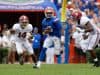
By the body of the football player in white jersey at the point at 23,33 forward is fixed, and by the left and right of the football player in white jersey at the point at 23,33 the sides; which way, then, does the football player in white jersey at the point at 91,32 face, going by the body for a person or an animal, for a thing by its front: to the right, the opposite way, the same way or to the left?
to the right

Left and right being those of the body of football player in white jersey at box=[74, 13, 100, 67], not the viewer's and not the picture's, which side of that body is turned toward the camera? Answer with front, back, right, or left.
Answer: left

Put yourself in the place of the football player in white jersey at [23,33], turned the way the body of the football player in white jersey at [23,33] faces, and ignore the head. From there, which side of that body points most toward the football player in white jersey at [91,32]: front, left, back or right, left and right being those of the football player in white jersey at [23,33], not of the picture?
left

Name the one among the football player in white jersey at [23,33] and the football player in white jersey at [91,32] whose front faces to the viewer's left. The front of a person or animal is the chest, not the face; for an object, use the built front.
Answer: the football player in white jersey at [91,32]

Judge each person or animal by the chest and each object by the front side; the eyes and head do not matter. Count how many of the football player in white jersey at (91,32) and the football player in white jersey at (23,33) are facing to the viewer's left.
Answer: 1

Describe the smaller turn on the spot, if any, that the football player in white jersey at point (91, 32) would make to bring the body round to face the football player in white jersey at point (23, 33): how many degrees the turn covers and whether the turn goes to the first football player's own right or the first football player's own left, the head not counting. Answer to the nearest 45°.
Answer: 0° — they already face them

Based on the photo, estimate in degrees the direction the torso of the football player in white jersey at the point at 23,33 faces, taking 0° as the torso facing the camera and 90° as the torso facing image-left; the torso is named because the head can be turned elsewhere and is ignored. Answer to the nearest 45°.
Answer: approximately 0°
